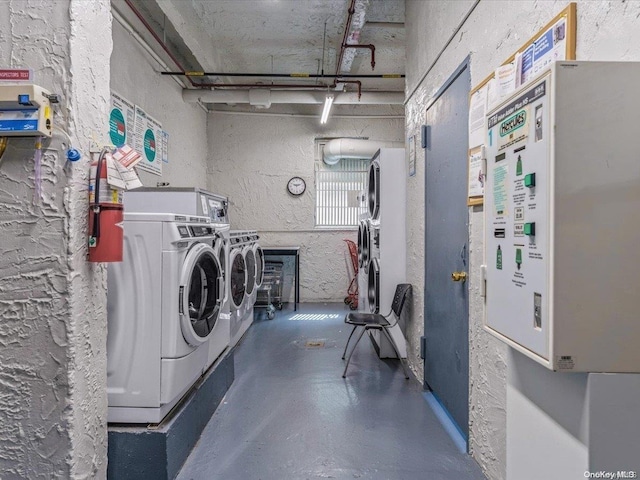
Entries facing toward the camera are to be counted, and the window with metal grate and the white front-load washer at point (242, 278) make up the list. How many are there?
1

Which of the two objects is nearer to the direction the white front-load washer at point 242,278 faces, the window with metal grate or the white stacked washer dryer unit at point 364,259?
the white stacked washer dryer unit

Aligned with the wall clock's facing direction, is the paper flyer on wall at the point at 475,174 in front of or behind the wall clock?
in front

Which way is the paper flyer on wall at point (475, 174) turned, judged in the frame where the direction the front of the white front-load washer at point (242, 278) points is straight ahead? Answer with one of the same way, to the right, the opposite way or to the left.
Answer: the opposite way

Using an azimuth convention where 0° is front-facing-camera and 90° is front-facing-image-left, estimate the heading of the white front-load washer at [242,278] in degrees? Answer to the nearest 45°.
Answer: approximately 270°

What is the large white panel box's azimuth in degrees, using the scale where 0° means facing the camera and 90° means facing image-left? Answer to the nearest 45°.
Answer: approximately 45°

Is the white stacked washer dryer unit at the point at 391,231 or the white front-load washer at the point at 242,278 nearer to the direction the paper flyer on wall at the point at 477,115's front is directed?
the white front-load washer

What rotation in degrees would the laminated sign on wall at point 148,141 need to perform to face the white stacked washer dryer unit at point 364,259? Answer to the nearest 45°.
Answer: approximately 45° to its left

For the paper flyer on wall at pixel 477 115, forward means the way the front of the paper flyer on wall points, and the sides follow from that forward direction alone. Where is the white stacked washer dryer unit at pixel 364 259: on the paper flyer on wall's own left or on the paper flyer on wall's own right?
on the paper flyer on wall's own right

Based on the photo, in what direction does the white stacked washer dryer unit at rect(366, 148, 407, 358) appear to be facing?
to the viewer's left

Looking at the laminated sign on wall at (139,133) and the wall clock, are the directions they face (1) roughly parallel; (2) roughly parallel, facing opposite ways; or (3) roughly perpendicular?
roughly perpendicular

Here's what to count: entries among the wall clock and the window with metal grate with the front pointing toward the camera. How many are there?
2

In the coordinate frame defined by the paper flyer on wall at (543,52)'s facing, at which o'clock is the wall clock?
The wall clock is roughly at 3 o'clock from the paper flyer on wall.
